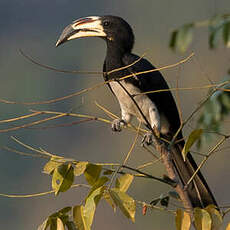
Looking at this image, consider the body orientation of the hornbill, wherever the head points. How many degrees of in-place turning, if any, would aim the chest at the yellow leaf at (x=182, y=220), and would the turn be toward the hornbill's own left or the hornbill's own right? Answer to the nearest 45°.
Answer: approximately 90° to the hornbill's own left

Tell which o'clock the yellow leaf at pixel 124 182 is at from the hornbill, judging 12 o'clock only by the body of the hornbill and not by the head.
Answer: The yellow leaf is roughly at 9 o'clock from the hornbill.

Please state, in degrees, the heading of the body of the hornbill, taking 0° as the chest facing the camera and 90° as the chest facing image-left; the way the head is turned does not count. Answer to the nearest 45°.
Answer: approximately 90°

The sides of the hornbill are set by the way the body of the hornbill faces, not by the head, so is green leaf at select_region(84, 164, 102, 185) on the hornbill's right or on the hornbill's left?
on the hornbill's left

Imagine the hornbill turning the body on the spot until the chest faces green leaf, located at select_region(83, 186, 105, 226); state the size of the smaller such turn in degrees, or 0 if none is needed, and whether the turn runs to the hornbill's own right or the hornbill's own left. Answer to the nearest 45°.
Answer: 0° — it already faces it

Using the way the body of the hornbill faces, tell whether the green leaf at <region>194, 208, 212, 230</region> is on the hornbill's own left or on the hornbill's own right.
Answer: on the hornbill's own left

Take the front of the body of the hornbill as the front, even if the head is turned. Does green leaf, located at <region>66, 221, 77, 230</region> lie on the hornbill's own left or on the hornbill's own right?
on the hornbill's own left
